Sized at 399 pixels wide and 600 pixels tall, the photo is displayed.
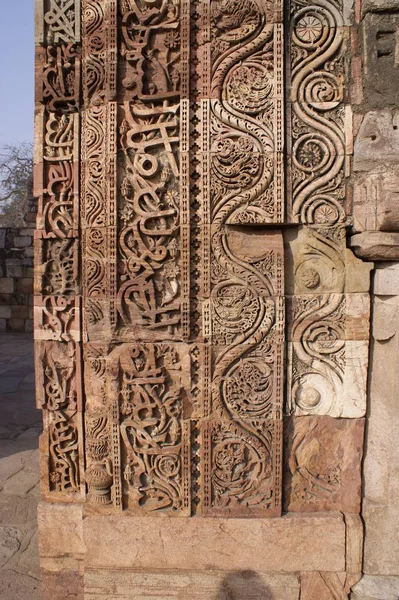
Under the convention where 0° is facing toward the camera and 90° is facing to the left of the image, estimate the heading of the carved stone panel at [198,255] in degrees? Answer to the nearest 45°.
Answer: approximately 0°
